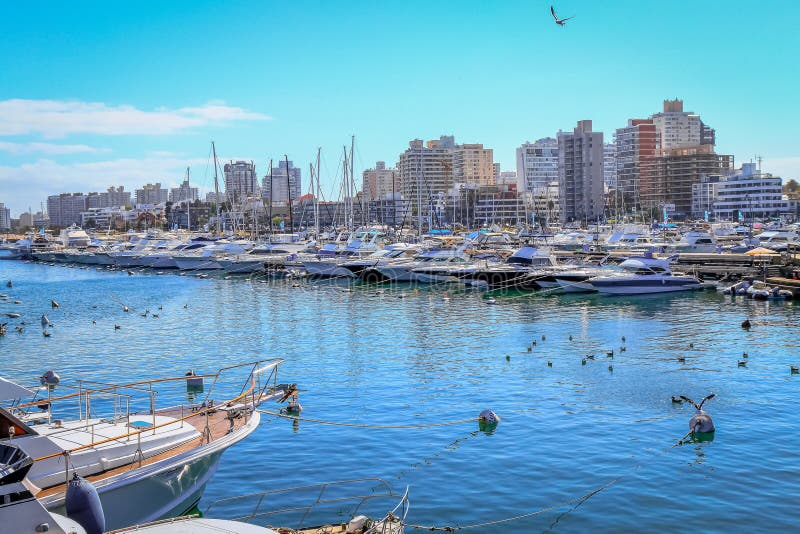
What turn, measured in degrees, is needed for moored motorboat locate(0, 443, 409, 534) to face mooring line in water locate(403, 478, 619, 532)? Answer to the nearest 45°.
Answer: approximately 45° to its left

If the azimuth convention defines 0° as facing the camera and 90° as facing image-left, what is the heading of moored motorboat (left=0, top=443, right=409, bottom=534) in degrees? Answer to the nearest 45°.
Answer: approximately 270°

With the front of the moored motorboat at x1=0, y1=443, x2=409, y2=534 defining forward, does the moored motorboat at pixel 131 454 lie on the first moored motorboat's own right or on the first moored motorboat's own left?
on the first moored motorboat's own left

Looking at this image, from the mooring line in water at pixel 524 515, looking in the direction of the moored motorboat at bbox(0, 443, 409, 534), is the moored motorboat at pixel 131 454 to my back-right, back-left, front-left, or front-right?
front-right

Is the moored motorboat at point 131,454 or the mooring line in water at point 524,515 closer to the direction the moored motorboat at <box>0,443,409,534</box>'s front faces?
the mooring line in water

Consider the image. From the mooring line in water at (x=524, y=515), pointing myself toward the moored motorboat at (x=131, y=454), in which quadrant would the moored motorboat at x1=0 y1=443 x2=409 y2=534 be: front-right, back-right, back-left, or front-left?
front-left
